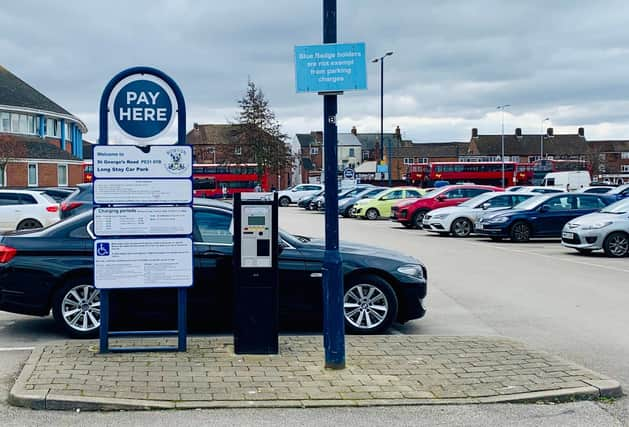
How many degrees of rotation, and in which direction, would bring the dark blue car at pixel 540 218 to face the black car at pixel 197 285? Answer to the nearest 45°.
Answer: approximately 45° to its left

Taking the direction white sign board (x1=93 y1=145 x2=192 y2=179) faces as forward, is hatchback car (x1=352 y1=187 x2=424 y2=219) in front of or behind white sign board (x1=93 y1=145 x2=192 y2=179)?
behind

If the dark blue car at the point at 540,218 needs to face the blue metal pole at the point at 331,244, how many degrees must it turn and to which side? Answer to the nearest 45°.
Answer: approximately 45° to its left

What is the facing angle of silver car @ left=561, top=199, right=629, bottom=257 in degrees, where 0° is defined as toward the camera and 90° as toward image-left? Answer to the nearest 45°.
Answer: approximately 45°

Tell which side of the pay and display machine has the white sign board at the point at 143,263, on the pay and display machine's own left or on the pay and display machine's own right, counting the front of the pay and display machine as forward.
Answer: on the pay and display machine's own right

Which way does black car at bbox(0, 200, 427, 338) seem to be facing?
to the viewer's right

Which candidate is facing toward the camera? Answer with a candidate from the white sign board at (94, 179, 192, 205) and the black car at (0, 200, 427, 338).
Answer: the white sign board

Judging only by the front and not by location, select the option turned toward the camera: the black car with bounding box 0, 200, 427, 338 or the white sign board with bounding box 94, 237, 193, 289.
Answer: the white sign board

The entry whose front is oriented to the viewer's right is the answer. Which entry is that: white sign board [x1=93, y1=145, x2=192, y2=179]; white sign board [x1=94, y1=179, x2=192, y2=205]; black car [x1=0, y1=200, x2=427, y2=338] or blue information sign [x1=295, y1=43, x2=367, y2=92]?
the black car

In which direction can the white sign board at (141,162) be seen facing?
toward the camera

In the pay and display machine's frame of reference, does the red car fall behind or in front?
behind

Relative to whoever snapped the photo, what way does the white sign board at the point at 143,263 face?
facing the viewer

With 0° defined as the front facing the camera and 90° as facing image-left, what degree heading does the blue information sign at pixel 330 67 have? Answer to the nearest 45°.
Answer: approximately 0°

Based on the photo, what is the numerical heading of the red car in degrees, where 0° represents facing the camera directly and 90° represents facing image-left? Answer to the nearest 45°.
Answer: approximately 45°

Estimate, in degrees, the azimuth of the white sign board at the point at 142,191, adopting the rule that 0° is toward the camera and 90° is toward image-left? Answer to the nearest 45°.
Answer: approximately 0°

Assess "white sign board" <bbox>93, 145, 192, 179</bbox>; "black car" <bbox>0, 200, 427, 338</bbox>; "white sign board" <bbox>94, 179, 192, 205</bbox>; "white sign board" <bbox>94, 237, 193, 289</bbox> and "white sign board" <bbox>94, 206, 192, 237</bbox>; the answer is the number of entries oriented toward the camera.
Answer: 4

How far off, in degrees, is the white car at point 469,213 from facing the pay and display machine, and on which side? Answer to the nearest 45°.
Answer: approximately 45° to its left

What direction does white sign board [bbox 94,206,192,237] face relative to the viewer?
toward the camera

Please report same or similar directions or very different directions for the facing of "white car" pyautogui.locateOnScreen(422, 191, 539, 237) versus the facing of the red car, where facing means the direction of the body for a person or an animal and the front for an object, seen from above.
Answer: same or similar directions
